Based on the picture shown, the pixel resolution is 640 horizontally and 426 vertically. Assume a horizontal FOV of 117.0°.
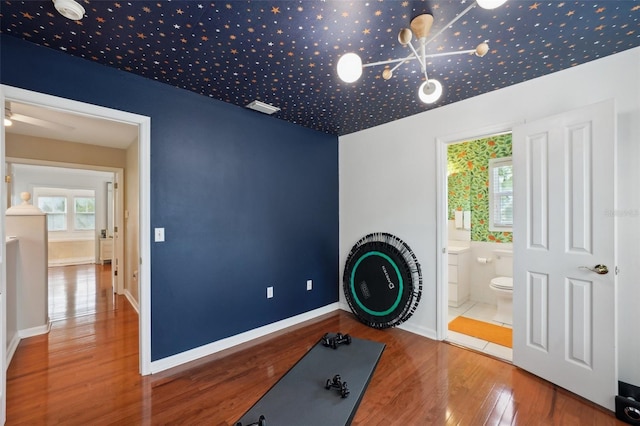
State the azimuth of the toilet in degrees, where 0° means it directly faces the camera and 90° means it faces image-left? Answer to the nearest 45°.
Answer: approximately 45°

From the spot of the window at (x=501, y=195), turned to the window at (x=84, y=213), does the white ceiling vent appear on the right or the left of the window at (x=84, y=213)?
left

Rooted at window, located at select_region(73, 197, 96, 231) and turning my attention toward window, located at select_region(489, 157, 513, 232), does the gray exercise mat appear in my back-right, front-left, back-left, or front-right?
front-right

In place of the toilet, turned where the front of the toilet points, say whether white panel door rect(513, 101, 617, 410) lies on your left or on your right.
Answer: on your left
